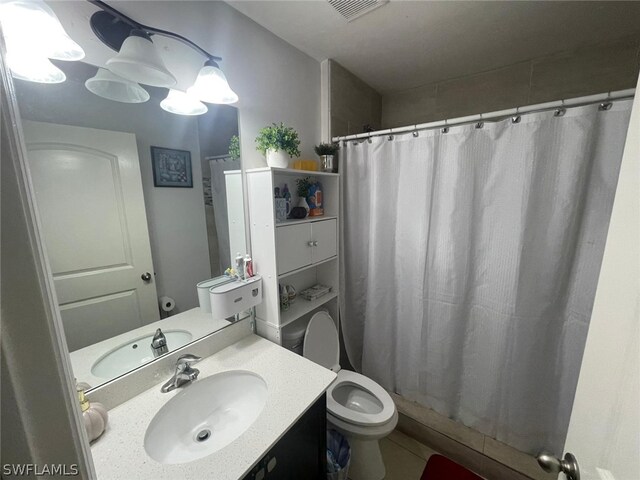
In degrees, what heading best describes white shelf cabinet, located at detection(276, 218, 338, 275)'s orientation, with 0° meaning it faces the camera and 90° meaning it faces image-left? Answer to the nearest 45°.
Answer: approximately 315°

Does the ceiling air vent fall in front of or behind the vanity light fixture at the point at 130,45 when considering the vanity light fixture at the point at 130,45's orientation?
in front

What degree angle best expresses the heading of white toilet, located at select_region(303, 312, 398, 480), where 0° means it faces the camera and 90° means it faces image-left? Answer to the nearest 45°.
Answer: approximately 315°

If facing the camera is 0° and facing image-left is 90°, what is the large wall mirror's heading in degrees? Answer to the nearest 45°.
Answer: approximately 315°
